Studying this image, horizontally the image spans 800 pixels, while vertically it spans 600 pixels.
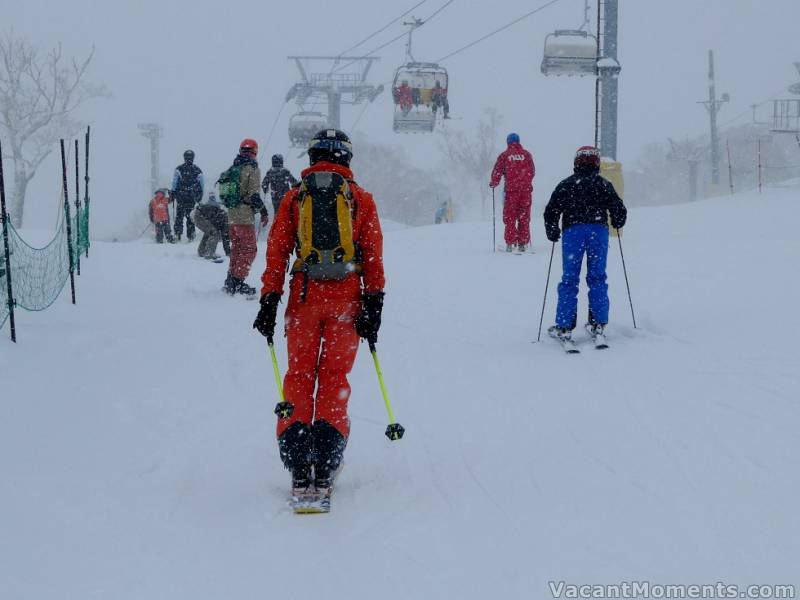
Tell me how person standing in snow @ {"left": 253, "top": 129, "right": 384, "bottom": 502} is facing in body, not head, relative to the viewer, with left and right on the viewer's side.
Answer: facing away from the viewer

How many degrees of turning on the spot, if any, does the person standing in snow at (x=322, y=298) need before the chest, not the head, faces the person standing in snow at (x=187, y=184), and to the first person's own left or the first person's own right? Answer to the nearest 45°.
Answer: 0° — they already face them

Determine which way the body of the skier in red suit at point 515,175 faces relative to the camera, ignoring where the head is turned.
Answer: away from the camera

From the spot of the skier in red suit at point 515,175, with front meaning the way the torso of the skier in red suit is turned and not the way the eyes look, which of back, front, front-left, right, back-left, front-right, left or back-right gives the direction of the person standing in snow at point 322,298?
back

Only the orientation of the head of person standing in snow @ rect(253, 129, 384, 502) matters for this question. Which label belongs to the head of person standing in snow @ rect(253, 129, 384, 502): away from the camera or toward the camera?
away from the camera
